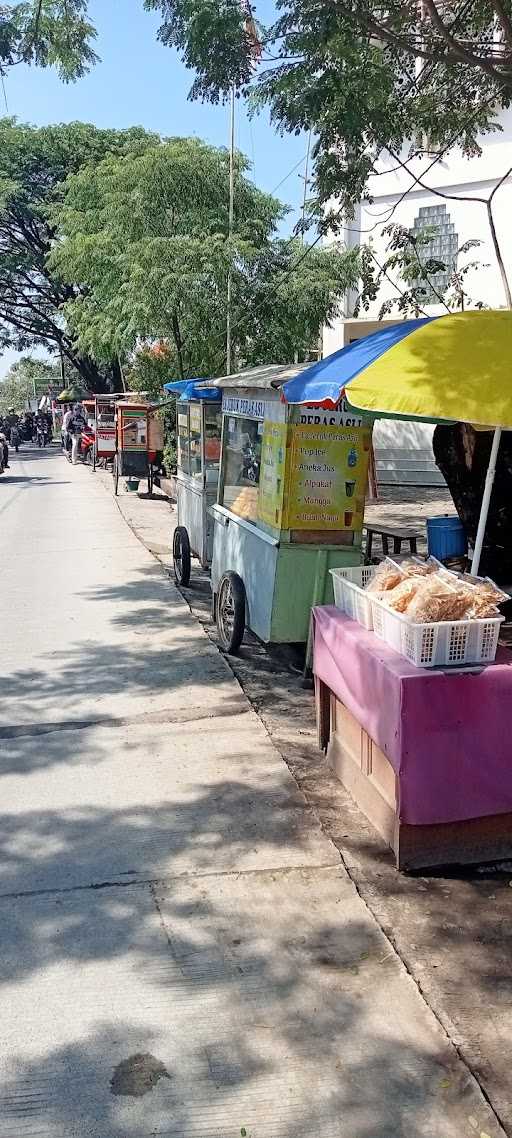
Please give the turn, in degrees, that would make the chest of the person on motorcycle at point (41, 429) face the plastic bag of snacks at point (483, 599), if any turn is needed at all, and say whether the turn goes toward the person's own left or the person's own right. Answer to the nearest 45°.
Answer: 0° — they already face it

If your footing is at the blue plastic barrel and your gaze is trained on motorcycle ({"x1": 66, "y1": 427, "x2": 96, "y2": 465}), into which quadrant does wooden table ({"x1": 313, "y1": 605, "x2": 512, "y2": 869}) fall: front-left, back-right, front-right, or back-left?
back-left

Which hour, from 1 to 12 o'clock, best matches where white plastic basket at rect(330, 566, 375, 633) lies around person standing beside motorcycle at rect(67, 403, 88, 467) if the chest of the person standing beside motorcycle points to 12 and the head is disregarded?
The white plastic basket is roughly at 12 o'clock from the person standing beside motorcycle.

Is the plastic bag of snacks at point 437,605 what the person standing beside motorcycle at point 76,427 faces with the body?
no

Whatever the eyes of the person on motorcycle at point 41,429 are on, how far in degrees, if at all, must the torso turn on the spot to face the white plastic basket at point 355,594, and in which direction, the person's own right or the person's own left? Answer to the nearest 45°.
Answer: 0° — they already face it

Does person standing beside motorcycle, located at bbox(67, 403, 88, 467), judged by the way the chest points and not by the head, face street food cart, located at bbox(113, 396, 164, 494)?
yes

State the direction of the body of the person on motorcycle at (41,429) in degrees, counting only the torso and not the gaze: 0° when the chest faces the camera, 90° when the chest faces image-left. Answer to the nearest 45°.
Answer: approximately 0°

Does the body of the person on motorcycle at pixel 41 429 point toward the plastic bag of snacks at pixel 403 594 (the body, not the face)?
yes

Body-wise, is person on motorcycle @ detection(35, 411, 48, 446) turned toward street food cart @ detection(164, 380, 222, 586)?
yes
